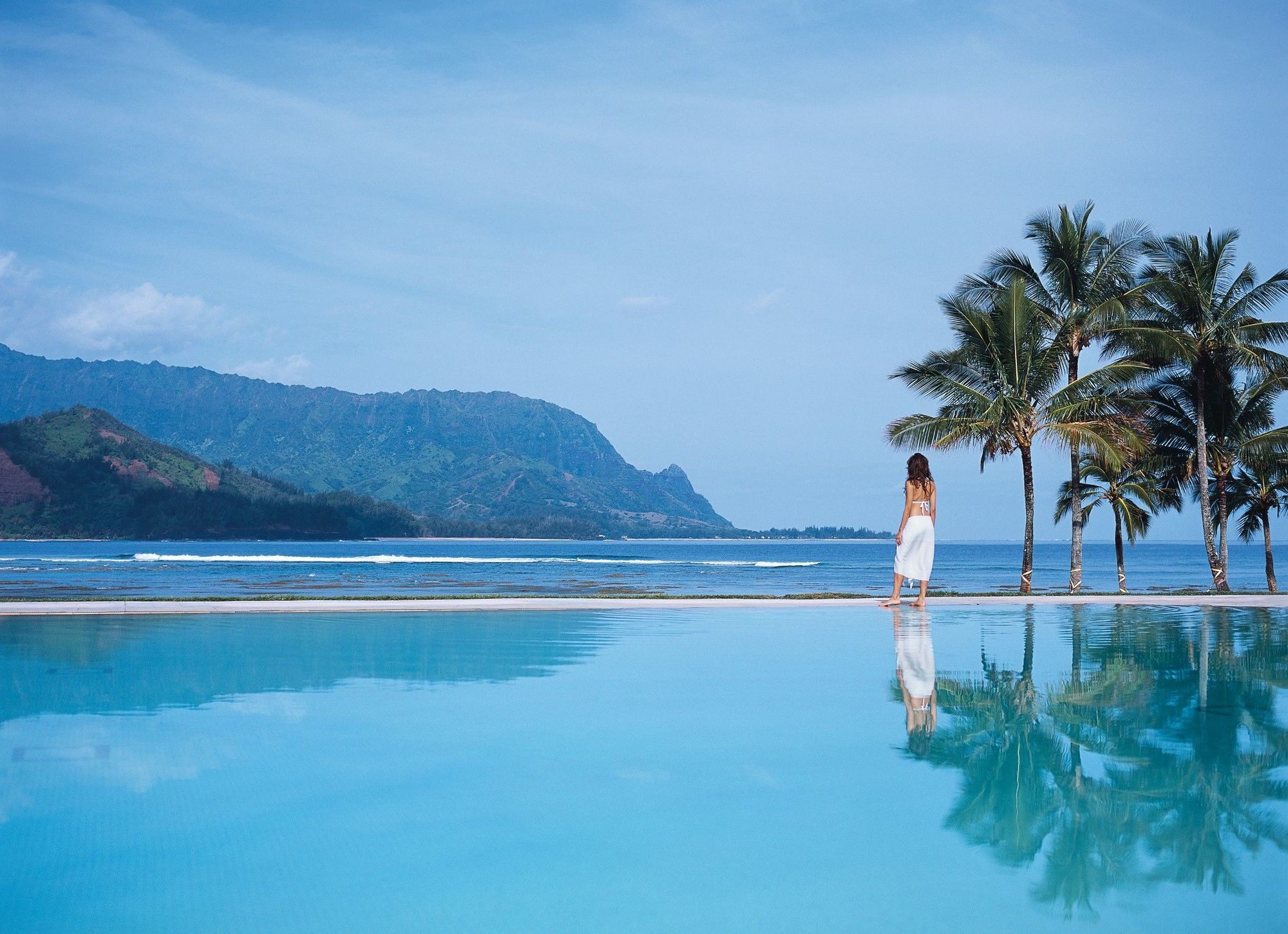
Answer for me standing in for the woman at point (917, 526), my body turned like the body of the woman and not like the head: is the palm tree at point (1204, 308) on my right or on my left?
on my right

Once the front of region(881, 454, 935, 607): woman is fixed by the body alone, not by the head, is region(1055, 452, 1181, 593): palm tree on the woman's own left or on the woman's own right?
on the woman's own right

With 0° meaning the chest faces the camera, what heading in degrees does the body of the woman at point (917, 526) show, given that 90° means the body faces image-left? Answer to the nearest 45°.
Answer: approximately 135°

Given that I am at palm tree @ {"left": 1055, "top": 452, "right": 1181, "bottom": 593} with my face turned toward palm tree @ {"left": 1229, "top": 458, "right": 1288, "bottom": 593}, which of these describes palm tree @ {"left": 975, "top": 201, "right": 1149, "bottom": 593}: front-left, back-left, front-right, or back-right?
back-right

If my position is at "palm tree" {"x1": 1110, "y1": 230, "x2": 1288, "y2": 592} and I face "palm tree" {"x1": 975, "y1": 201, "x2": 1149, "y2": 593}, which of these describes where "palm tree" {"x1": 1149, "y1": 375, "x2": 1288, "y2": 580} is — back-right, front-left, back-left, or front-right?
back-right

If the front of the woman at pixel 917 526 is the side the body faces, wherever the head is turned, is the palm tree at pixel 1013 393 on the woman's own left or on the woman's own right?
on the woman's own right

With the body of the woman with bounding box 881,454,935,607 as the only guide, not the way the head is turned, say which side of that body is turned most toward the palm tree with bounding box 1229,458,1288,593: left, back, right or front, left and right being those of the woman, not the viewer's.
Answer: right

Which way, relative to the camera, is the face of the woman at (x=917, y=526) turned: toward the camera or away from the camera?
away from the camera

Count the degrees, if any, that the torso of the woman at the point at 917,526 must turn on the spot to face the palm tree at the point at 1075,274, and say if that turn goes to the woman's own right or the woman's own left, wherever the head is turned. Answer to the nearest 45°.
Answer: approximately 45° to the woman's own right
